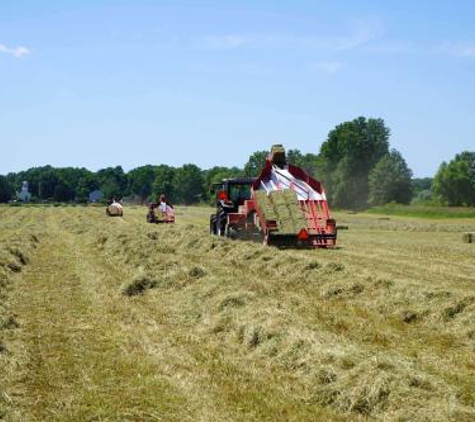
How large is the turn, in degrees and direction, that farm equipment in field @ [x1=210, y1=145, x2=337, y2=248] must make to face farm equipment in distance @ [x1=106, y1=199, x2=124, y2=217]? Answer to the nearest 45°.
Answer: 0° — it already faces it

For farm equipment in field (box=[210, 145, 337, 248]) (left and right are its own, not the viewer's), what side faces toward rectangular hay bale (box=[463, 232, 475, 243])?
right

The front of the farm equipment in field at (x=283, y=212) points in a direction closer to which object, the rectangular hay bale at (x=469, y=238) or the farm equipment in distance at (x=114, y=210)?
the farm equipment in distance

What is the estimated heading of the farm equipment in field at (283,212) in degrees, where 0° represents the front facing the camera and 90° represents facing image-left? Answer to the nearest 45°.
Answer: approximately 135°

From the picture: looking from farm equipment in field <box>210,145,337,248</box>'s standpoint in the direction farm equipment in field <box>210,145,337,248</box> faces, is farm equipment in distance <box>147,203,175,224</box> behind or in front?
in front
